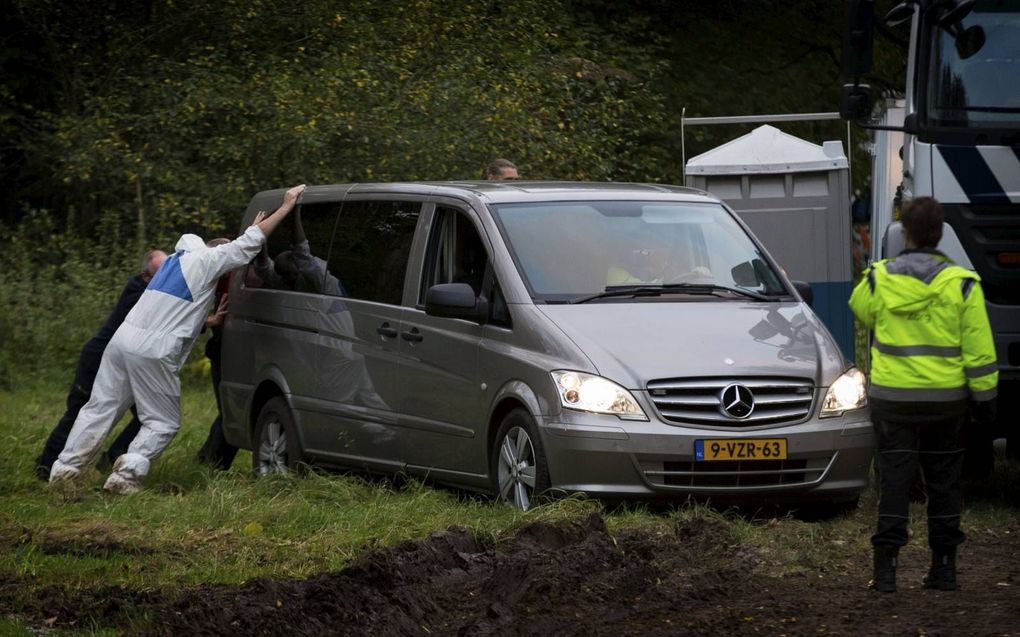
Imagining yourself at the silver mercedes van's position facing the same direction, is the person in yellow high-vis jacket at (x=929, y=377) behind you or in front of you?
in front

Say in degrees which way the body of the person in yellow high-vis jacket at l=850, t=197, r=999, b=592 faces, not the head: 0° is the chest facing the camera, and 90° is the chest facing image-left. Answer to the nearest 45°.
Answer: approximately 180°

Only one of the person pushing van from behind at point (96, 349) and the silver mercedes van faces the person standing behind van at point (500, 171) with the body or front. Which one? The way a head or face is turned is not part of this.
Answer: the person pushing van from behind at point (96, 349)

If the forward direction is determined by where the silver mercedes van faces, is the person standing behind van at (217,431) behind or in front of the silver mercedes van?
behind

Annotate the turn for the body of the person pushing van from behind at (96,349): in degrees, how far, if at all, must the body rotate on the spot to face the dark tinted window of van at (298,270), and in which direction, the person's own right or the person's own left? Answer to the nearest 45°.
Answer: approximately 45° to the person's own right

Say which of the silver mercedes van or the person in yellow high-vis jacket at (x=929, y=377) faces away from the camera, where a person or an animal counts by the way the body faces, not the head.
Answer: the person in yellow high-vis jacket

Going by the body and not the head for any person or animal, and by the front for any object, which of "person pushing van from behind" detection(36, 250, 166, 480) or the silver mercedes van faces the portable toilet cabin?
the person pushing van from behind

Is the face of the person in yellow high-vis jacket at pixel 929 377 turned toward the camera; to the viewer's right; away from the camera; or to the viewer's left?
away from the camera

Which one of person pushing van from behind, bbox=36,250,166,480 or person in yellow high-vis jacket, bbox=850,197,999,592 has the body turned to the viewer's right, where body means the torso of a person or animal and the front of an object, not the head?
the person pushing van from behind

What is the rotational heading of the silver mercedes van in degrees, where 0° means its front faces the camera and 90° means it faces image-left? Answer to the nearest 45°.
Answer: approximately 315°

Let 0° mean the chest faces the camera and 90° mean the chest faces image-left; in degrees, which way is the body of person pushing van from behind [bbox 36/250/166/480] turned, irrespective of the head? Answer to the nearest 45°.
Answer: approximately 270°
